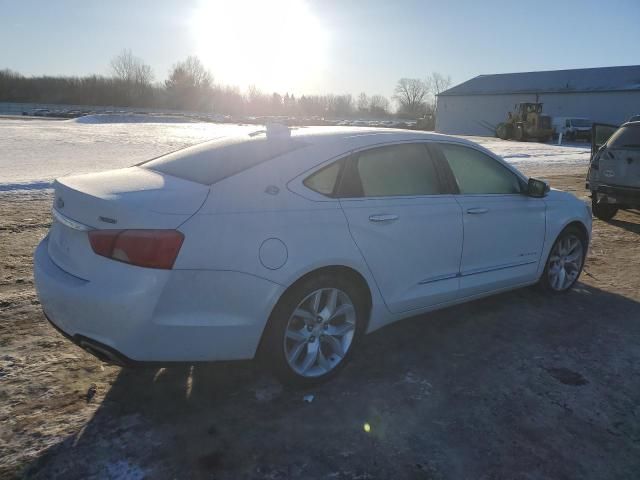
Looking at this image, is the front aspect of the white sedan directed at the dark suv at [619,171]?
yes

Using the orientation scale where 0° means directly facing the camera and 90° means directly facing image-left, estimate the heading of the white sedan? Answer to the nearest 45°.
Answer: approximately 225°
